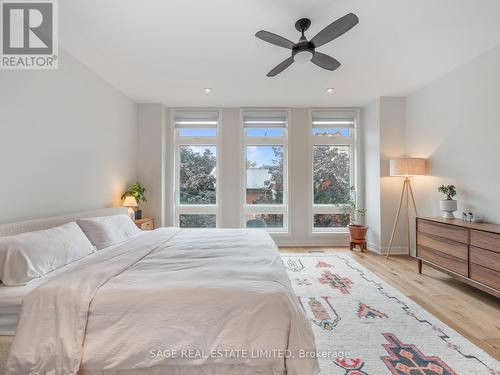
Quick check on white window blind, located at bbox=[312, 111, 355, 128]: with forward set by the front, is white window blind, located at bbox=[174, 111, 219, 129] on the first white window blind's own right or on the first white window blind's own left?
on the first white window blind's own right

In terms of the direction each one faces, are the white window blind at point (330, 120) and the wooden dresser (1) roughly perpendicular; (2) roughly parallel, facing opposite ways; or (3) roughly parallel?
roughly perpendicular

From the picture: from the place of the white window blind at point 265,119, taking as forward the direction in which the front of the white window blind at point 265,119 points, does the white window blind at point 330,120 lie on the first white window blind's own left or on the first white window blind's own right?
on the first white window blind's own left

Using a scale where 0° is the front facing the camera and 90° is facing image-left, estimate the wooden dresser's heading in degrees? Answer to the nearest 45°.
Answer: approximately 45°

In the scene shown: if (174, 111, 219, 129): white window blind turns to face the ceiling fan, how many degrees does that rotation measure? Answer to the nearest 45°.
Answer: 0° — it already faces it

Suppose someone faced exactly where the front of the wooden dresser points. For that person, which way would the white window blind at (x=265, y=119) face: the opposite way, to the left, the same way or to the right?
to the left

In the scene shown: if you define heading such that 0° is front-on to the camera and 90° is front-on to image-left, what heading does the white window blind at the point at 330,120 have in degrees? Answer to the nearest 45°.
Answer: approximately 0°

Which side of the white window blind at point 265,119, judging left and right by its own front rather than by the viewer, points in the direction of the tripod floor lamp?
left

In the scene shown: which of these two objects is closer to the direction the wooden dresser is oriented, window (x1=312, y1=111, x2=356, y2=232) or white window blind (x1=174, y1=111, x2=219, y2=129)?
the white window blind

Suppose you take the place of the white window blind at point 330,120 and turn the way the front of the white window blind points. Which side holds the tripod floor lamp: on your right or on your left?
on your left

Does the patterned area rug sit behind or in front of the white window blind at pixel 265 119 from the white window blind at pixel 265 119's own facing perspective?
in front
